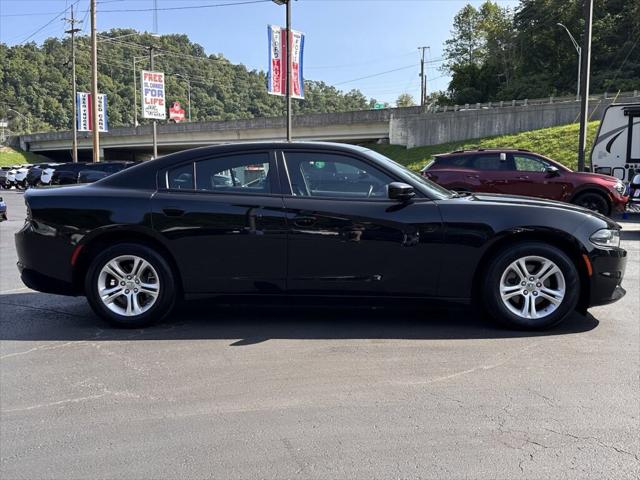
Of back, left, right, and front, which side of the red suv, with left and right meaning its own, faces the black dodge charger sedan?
right

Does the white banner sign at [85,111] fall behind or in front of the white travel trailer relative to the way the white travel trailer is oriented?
behind

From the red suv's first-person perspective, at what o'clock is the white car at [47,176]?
The white car is roughly at 7 o'clock from the red suv.

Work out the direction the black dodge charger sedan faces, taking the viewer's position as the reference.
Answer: facing to the right of the viewer

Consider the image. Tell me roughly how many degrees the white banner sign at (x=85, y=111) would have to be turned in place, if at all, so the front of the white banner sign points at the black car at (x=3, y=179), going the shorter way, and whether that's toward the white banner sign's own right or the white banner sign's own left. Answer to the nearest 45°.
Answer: approximately 45° to the white banner sign's own right

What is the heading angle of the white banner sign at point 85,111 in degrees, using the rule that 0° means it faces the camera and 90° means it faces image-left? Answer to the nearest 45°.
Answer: approximately 0°

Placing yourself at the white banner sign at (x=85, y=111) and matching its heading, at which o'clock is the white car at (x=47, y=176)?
The white car is roughly at 12 o'clock from the white banner sign.
